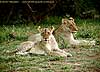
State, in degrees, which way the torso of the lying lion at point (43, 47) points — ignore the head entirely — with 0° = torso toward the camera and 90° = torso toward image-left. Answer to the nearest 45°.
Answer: approximately 315°

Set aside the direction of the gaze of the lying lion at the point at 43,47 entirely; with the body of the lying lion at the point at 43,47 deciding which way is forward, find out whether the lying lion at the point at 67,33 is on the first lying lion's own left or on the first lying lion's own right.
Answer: on the first lying lion's own left
